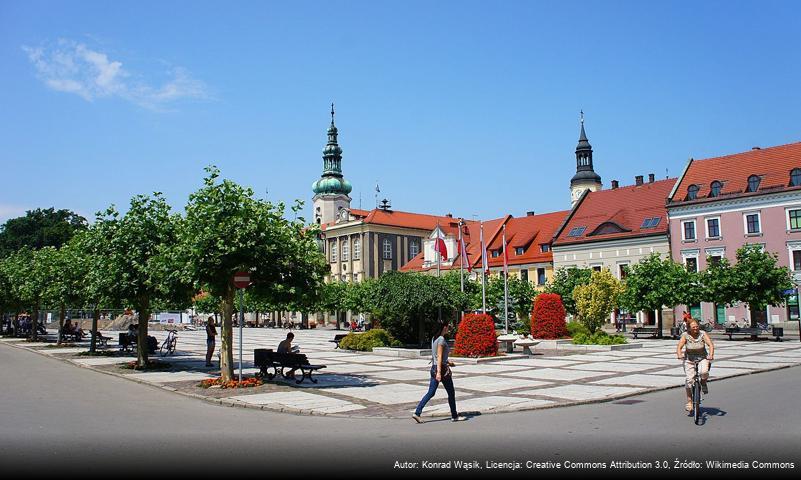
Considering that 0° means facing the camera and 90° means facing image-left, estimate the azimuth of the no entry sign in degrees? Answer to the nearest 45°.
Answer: approximately 0°

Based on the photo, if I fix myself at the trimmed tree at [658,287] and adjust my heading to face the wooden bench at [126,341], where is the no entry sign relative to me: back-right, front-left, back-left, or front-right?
front-left

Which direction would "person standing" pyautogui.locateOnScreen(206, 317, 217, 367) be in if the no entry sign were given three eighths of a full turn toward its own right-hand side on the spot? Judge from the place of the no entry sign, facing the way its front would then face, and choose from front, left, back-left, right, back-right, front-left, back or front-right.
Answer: front-right

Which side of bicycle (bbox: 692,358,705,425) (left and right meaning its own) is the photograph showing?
front

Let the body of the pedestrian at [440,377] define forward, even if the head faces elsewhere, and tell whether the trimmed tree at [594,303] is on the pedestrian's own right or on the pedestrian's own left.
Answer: on the pedestrian's own left

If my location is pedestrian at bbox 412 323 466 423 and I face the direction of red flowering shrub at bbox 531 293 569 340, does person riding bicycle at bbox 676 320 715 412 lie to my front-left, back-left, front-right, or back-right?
front-right

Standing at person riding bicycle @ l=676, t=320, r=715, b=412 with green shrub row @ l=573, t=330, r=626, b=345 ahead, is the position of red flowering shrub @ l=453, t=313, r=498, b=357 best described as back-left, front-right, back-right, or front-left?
front-left

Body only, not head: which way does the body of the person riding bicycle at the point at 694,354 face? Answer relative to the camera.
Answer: toward the camera

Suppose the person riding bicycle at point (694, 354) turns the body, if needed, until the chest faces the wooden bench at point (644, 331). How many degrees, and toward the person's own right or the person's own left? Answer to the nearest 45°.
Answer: approximately 180°

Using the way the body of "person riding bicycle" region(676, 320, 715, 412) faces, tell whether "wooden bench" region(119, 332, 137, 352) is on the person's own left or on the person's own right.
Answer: on the person's own right
